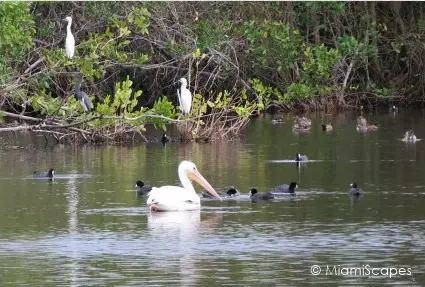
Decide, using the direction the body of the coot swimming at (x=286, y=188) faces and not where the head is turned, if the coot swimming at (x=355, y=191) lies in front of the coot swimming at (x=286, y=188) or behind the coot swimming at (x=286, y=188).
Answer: in front

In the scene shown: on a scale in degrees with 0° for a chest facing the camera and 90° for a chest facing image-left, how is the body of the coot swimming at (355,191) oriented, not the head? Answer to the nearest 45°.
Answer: approximately 45°

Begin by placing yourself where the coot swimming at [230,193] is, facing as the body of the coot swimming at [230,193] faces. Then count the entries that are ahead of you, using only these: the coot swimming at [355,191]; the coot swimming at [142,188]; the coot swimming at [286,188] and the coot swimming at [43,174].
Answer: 2

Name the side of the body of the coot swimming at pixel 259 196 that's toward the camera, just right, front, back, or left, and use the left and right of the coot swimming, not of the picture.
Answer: left

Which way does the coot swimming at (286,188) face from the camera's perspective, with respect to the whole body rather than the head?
to the viewer's right

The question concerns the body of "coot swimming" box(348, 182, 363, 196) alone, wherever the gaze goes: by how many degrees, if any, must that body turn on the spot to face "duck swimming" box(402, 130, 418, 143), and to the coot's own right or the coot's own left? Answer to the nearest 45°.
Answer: approximately 135° to the coot's own right

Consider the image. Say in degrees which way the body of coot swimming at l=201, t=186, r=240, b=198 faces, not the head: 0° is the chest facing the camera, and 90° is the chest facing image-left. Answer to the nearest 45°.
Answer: approximately 270°
